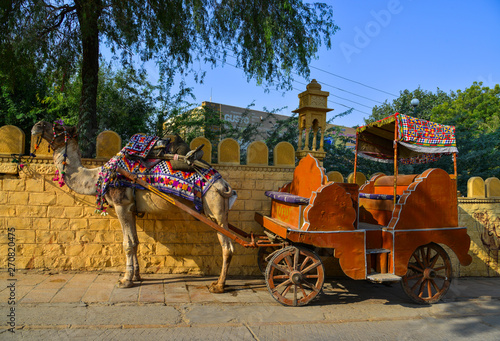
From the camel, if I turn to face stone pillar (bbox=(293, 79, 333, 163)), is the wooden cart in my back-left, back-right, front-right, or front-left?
front-right

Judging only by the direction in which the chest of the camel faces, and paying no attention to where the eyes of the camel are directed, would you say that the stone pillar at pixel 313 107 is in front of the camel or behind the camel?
behind

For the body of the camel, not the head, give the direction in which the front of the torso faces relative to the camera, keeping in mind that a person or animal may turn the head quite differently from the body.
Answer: to the viewer's left

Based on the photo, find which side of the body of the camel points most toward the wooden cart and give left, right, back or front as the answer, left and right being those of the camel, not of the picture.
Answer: back
